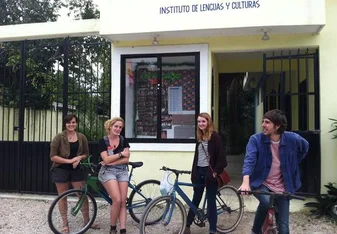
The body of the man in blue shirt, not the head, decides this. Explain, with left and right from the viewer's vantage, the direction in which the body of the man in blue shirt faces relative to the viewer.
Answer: facing the viewer

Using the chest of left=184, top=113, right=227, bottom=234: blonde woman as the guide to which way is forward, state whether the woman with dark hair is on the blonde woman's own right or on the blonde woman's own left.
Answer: on the blonde woman's own right

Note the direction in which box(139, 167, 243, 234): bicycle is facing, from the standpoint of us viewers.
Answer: facing the viewer and to the left of the viewer

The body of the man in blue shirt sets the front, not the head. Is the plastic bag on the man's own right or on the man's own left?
on the man's own right

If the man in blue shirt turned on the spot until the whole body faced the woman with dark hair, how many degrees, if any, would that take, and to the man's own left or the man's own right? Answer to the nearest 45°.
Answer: approximately 90° to the man's own right

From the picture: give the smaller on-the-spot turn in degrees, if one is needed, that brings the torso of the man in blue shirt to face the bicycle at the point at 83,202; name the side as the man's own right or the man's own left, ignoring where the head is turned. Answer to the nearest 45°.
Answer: approximately 90° to the man's own right

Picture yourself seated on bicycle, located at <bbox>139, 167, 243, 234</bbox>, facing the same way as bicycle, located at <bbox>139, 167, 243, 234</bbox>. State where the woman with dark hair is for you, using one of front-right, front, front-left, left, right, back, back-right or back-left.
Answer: front-right

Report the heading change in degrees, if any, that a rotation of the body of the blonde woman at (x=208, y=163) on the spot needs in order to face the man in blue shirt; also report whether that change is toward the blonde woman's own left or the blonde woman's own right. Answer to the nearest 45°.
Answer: approximately 90° to the blonde woman's own left

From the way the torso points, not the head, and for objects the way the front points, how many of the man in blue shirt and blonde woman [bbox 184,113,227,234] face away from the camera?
0

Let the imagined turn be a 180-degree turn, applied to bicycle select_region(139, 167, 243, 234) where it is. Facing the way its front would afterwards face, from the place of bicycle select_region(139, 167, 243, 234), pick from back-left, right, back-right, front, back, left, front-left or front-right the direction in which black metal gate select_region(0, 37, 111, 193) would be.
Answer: left

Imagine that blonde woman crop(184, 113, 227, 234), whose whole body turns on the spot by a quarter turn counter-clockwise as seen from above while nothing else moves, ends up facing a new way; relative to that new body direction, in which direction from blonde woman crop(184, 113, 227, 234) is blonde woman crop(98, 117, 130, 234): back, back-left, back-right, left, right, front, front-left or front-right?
back-right
